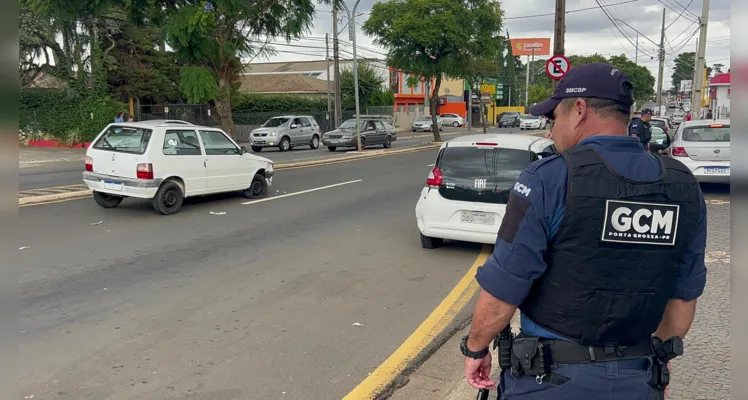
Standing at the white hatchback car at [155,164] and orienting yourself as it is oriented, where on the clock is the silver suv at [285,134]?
The silver suv is roughly at 11 o'clock from the white hatchback car.

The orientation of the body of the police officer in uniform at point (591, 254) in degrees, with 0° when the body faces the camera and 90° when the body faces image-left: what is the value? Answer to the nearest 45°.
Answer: approximately 135°

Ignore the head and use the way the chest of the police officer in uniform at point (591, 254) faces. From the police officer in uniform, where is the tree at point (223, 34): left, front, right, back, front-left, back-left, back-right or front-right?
front

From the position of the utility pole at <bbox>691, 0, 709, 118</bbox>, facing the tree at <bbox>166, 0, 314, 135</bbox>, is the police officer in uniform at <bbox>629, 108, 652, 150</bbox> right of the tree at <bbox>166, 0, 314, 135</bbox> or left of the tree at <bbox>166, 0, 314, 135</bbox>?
left

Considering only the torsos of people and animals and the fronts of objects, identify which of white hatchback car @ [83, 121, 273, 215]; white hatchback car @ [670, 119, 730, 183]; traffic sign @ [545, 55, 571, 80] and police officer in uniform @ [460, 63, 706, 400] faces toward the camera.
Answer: the traffic sign

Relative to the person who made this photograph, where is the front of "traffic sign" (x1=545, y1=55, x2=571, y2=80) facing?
facing the viewer

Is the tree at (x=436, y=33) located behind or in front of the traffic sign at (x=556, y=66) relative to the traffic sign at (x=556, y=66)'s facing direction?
behind

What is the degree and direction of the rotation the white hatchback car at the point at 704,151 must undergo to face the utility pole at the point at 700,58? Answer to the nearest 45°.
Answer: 0° — it already faces it

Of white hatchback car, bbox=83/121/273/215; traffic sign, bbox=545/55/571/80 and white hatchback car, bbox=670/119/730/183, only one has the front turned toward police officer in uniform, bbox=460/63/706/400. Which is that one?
the traffic sign

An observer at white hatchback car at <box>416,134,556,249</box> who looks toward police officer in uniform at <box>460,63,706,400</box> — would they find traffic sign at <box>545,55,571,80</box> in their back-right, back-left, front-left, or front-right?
back-left

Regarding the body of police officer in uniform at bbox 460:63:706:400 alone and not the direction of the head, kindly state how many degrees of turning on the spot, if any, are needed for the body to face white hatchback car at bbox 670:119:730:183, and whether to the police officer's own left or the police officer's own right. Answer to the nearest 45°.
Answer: approximately 45° to the police officer's own right

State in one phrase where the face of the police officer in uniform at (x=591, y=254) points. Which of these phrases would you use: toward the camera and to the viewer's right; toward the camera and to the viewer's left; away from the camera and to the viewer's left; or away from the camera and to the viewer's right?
away from the camera and to the viewer's left

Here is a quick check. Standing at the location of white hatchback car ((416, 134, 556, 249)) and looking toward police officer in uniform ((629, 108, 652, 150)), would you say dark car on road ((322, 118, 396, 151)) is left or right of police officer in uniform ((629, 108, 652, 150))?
left

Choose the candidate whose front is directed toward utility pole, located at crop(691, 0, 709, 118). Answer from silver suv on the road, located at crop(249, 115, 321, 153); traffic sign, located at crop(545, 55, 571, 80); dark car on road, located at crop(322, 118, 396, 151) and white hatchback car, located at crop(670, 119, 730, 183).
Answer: the white hatchback car

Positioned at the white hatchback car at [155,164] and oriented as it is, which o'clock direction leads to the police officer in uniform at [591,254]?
The police officer in uniform is roughly at 4 o'clock from the white hatchback car.

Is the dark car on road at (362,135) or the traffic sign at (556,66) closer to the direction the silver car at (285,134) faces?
the traffic sign
